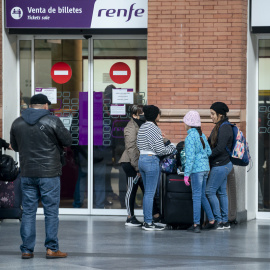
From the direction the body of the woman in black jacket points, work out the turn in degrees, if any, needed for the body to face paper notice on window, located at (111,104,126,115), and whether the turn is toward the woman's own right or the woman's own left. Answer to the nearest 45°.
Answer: approximately 45° to the woman's own right

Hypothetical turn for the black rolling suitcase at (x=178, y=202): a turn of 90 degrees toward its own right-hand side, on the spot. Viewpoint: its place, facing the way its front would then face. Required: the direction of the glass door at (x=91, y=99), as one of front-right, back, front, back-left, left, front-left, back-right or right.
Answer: front-right

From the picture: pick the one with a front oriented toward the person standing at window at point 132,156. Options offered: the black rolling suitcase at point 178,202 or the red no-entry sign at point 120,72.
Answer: the red no-entry sign
